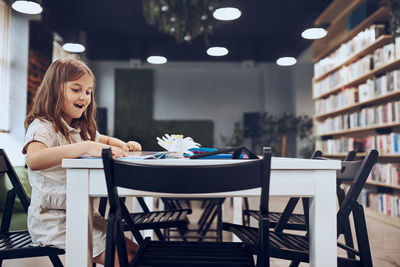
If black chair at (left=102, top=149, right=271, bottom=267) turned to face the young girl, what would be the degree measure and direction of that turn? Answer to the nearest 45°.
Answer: approximately 45° to its left

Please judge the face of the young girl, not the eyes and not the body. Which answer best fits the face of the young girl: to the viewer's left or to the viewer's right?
to the viewer's right

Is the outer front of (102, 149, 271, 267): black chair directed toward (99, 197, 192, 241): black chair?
yes

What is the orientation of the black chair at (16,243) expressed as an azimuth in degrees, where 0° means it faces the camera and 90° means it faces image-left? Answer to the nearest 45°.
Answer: approximately 270°

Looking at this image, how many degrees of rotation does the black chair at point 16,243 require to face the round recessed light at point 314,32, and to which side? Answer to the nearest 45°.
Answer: approximately 45° to its left

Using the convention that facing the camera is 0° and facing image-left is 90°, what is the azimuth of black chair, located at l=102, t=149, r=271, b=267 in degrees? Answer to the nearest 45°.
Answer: approximately 180°

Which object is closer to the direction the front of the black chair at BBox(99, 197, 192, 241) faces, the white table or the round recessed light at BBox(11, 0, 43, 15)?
the white table
